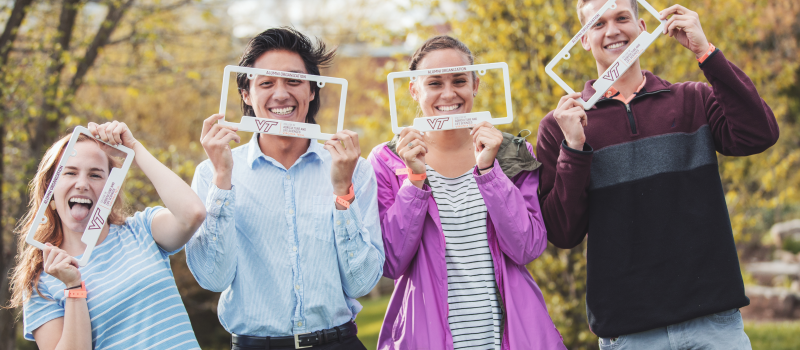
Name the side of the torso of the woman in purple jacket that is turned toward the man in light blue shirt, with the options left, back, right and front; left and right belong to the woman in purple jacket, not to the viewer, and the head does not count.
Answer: right

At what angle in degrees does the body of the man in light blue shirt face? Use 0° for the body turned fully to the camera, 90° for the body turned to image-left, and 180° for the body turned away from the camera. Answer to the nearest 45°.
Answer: approximately 0°
